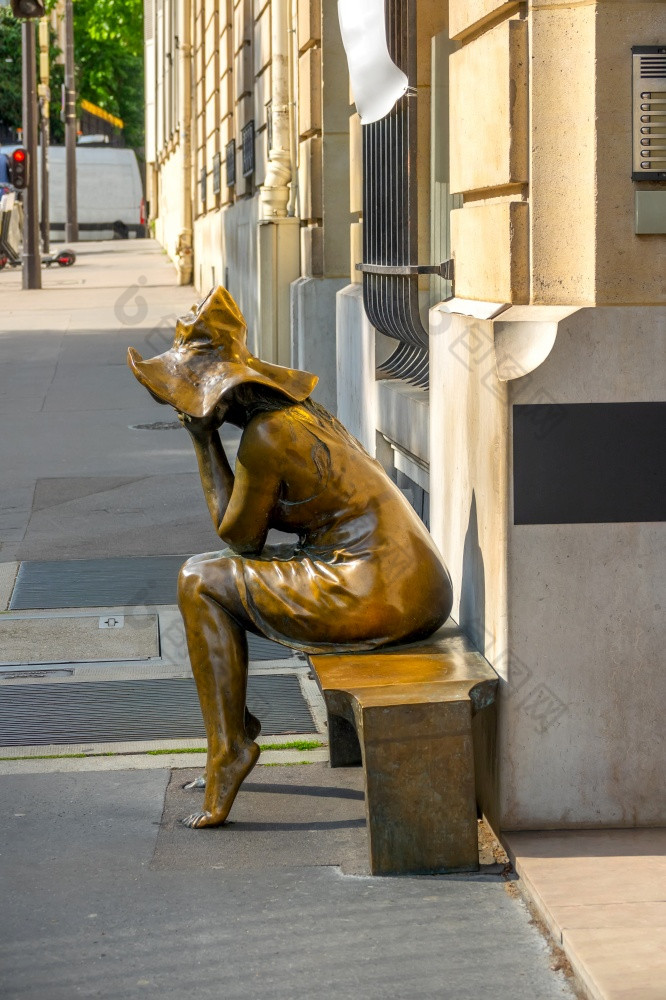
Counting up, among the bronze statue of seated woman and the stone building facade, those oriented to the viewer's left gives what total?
2

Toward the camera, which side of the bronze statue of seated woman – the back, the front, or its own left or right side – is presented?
left

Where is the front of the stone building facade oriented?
to the viewer's left

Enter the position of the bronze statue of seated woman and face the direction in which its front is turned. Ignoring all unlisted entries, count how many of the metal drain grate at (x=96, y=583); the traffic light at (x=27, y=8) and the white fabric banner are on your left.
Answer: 0

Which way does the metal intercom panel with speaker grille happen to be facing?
toward the camera

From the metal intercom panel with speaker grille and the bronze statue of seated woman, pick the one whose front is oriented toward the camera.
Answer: the metal intercom panel with speaker grille

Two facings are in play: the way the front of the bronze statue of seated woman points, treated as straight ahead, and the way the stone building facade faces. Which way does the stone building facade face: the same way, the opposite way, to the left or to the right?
the same way
